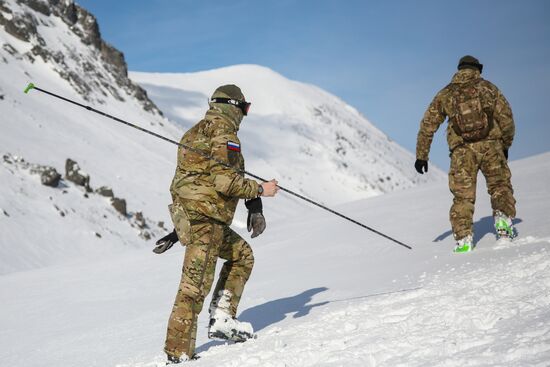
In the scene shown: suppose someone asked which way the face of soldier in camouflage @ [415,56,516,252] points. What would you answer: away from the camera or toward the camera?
away from the camera

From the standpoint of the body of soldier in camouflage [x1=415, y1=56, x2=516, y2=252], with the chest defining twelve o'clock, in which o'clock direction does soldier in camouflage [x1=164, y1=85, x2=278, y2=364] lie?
soldier in camouflage [x1=164, y1=85, x2=278, y2=364] is roughly at 7 o'clock from soldier in camouflage [x1=415, y1=56, x2=516, y2=252].

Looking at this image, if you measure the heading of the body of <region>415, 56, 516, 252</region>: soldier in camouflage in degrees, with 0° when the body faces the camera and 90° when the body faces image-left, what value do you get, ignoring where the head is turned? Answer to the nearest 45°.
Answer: approximately 180°
